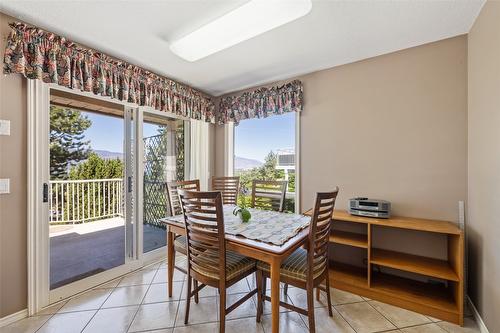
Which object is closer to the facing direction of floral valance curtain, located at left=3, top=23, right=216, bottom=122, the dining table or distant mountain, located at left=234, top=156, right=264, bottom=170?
the dining table

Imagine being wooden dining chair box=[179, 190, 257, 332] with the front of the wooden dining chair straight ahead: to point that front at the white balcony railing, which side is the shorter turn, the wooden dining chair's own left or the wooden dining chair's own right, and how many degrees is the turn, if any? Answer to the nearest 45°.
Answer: approximately 90° to the wooden dining chair's own left

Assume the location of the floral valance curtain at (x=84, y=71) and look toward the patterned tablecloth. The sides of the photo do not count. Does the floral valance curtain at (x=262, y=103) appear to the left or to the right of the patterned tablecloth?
left

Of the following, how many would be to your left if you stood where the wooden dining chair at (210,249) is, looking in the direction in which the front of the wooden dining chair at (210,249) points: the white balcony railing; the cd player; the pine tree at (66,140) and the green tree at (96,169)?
3

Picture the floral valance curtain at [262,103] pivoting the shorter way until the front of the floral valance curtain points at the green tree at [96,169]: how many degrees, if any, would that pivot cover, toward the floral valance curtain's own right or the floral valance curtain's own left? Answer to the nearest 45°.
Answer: approximately 45° to the floral valance curtain's own right

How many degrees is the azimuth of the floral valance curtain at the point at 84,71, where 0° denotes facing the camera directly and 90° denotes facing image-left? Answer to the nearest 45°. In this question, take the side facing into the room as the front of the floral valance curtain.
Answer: approximately 315°

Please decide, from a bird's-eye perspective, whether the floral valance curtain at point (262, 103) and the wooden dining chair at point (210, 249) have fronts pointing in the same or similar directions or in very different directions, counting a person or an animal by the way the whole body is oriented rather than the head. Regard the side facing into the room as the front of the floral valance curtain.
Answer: very different directions

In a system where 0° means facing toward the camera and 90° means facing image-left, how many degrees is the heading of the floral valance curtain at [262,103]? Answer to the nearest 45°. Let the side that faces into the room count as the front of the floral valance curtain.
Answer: approximately 45°

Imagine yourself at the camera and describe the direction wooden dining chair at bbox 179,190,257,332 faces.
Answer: facing away from the viewer and to the right of the viewer
